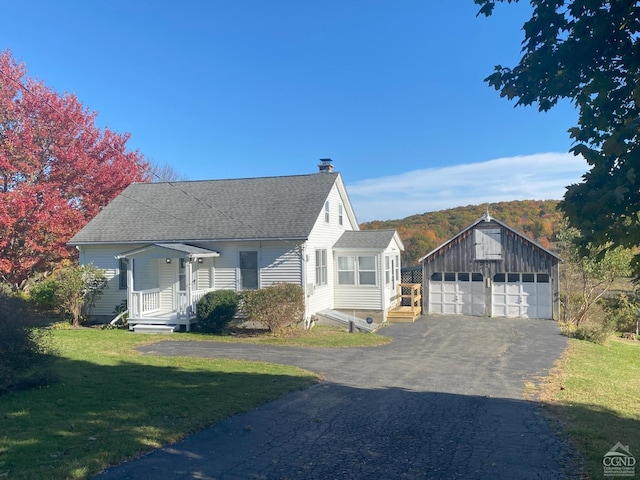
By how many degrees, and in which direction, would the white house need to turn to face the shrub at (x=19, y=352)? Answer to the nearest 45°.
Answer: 0° — it already faces it

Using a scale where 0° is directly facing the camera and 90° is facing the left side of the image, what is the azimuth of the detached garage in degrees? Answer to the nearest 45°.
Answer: approximately 0°

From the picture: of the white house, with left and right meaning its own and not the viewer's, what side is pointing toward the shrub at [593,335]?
left

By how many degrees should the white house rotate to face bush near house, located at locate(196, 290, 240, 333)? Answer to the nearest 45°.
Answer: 0° — it already faces it

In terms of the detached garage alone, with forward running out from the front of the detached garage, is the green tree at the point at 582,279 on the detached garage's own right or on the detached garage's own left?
on the detached garage's own left

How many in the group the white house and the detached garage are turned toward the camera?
2

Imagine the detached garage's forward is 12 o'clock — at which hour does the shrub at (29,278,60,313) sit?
The shrub is roughly at 2 o'clock from the detached garage.

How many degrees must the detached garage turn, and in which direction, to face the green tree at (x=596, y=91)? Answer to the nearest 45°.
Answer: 0° — it already faces it

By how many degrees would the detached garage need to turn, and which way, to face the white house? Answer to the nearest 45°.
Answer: approximately 45° to its right

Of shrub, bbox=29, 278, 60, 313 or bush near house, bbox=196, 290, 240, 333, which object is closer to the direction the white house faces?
the bush near house
